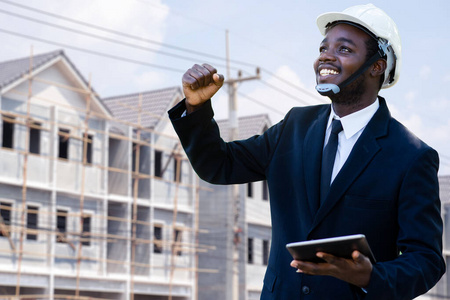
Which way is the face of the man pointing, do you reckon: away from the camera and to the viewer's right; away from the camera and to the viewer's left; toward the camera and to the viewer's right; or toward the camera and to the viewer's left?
toward the camera and to the viewer's left

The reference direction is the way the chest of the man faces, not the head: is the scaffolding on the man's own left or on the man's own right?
on the man's own right

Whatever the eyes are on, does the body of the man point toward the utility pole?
no

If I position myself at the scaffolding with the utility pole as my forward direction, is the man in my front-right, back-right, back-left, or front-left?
front-right
